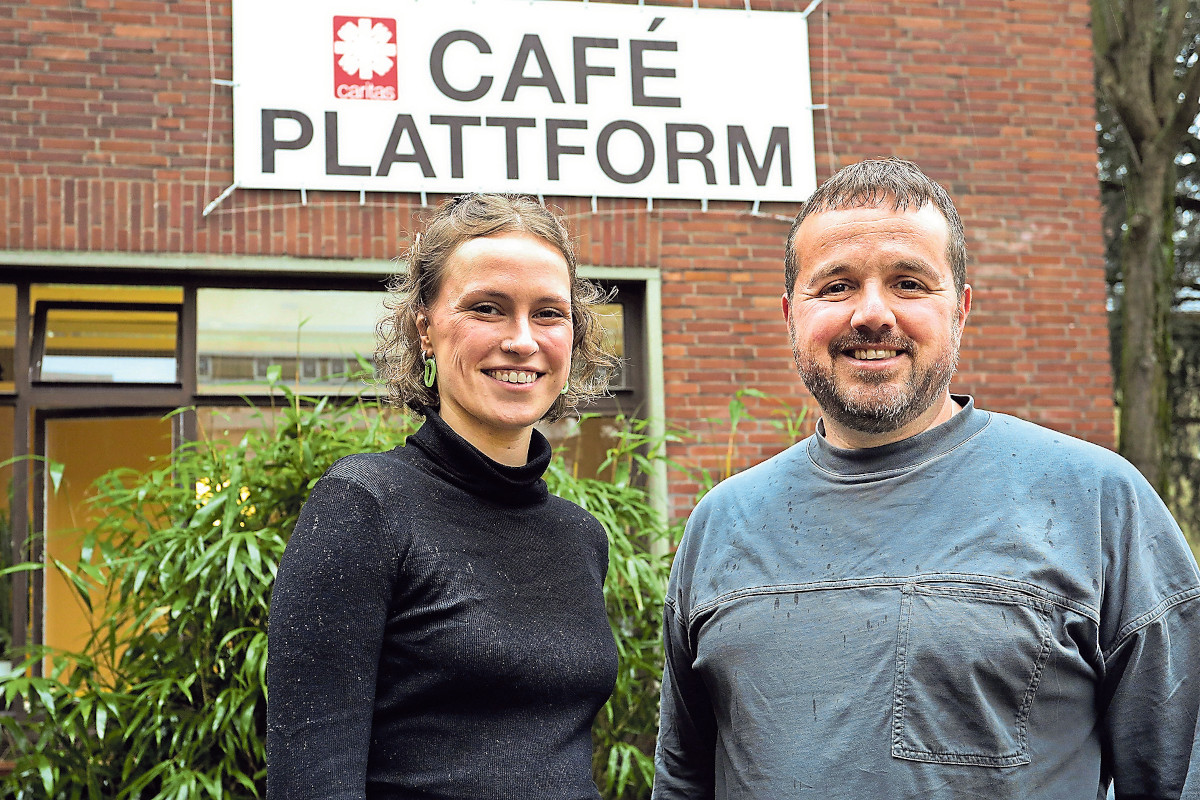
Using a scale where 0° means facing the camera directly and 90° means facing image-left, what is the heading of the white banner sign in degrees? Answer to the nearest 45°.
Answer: approximately 0°

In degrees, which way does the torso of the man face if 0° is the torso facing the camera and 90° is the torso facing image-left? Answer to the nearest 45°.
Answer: approximately 0°

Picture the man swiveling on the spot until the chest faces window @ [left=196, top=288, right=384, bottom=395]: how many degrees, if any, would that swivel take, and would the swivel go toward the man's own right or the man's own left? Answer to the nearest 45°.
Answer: approximately 135° to the man's own right

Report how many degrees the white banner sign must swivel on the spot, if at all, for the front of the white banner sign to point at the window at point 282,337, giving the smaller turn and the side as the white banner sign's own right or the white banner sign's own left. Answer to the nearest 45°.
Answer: approximately 90° to the white banner sign's own right

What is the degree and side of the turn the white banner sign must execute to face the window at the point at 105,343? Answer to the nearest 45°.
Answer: approximately 90° to its right

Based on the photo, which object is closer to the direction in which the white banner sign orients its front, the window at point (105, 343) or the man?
the man

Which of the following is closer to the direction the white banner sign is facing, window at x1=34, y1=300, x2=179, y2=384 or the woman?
the woman

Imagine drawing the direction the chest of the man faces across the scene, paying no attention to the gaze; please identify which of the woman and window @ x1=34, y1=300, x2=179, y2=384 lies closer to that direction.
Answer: the woman

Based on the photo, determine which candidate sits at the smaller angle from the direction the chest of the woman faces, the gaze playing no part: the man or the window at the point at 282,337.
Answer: the man

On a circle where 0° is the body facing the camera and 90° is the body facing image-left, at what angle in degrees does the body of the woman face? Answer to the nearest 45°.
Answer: approximately 315°
